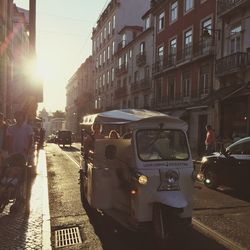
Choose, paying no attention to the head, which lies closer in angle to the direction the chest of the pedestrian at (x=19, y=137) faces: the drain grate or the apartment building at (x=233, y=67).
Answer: the drain grate

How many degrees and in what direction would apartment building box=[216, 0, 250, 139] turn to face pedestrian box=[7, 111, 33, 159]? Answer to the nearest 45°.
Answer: approximately 45° to its left

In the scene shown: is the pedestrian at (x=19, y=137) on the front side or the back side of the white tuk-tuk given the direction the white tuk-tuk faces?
on the back side

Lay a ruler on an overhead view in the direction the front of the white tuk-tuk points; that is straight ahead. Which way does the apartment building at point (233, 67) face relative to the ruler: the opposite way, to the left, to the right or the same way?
to the right

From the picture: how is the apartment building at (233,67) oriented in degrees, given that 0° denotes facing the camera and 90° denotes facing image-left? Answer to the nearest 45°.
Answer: approximately 45°

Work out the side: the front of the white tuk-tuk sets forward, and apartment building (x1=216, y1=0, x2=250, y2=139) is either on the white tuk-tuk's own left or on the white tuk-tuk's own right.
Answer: on the white tuk-tuk's own left
